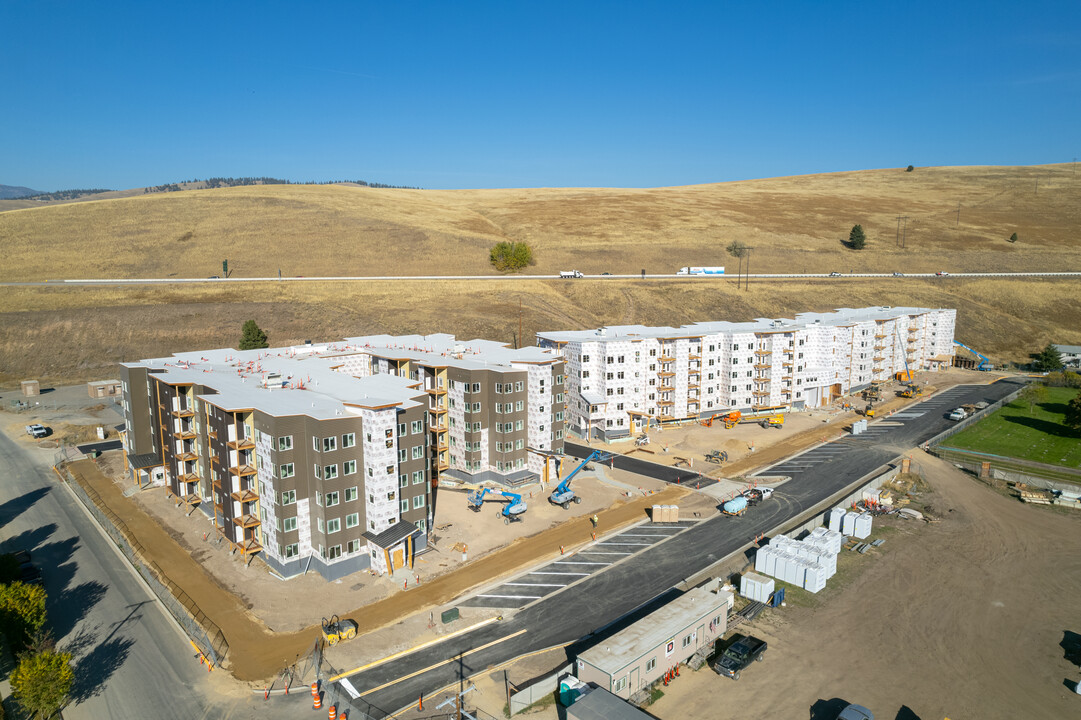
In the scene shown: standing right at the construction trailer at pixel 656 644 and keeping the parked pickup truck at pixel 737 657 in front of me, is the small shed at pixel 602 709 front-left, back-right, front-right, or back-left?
back-right

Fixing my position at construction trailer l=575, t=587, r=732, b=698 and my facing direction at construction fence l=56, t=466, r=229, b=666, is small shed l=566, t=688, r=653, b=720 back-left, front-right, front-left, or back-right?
front-left

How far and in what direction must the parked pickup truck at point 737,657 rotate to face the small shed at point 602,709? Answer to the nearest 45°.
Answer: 0° — it already faces it

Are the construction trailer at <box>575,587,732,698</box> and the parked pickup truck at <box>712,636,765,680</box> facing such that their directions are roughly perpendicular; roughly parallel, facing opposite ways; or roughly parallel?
roughly perpendicular

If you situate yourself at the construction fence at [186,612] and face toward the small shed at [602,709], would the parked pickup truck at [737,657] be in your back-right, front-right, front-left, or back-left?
front-left

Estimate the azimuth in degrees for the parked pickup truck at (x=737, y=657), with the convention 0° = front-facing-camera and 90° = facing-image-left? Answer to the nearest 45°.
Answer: approximately 45°
